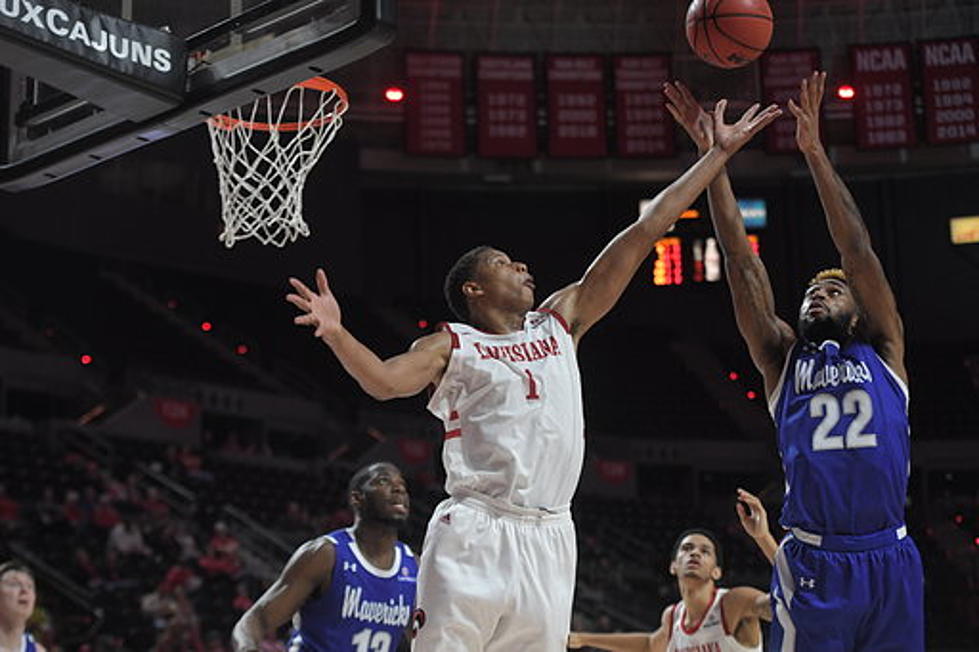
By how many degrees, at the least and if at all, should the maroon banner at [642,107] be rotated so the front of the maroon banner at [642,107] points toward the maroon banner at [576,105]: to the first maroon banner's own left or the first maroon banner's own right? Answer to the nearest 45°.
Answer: approximately 90° to the first maroon banner's own right

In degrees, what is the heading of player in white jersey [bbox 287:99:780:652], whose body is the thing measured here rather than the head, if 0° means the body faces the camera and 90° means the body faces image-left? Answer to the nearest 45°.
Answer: approximately 315°

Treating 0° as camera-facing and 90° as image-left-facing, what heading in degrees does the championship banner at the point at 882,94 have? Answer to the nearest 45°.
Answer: approximately 0°

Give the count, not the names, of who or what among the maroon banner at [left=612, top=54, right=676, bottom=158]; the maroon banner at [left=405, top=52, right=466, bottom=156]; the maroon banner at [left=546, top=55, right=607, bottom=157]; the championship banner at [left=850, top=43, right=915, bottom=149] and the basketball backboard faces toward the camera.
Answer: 4

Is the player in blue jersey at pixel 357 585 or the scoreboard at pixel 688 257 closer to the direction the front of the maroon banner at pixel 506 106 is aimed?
the player in blue jersey

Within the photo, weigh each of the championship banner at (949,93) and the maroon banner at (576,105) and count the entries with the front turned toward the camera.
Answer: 2

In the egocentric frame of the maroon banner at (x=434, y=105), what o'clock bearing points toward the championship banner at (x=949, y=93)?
The championship banner is roughly at 9 o'clock from the maroon banner.

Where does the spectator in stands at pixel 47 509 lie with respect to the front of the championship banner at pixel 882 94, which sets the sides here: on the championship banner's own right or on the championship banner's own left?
on the championship banner's own right

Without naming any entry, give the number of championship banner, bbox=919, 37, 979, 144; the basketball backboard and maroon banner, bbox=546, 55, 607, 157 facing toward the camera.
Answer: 2
